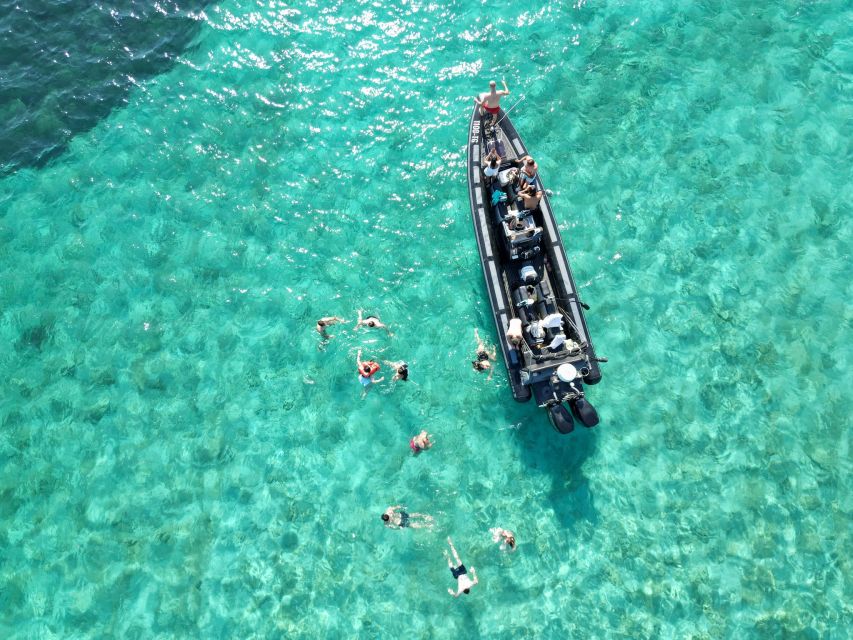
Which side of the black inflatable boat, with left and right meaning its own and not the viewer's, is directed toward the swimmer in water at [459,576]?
back

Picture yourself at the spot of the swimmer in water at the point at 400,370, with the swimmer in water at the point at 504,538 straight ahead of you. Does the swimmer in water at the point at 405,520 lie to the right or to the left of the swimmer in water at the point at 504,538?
right

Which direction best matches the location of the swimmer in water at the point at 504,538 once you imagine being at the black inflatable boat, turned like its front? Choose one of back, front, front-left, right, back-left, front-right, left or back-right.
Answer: back

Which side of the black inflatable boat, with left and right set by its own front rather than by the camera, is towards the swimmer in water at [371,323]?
left

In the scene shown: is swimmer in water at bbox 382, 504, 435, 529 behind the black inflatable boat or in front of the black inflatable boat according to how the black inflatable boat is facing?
behind

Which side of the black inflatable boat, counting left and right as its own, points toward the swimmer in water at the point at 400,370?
left

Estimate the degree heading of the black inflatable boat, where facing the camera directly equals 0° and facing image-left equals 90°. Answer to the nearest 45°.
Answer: approximately 180°
